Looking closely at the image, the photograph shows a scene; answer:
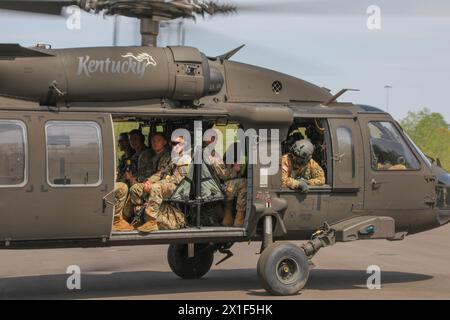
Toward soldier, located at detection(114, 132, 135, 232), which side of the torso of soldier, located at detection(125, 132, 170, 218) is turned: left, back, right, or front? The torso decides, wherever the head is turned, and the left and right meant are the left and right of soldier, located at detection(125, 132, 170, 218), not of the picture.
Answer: right

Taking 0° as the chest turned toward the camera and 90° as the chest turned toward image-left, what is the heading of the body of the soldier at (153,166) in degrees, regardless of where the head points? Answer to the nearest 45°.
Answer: approximately 45°

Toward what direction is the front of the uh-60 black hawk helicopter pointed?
to the viewer's right

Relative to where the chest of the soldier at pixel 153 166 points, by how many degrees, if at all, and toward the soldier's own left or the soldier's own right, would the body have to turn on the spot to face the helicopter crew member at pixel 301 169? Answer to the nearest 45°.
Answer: approximately 135° to the soldier's own left
